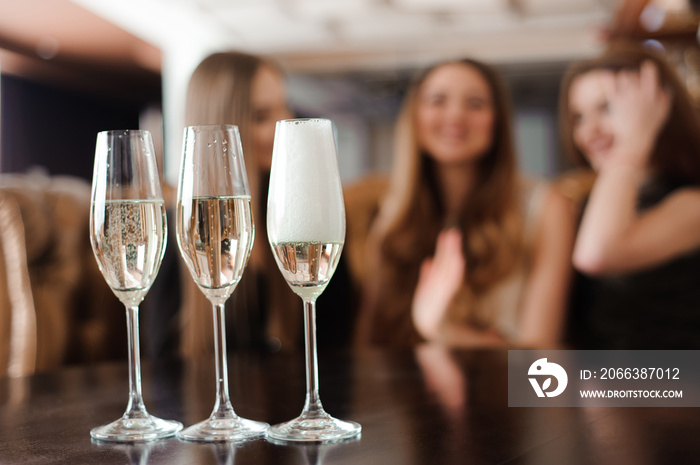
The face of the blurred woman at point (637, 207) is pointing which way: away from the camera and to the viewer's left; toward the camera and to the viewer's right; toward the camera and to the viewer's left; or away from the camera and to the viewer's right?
toward the camera and to the viewer's left

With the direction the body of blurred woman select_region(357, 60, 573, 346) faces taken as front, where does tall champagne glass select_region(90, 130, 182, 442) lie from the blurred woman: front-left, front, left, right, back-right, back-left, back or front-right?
front

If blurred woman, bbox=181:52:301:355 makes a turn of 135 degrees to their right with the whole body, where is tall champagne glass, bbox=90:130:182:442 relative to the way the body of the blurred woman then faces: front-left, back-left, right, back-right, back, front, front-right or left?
left

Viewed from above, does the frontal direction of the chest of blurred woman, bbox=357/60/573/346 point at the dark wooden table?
yes

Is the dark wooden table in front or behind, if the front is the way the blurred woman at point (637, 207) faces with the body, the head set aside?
in front

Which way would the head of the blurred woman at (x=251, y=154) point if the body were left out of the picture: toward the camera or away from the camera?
toward the camera

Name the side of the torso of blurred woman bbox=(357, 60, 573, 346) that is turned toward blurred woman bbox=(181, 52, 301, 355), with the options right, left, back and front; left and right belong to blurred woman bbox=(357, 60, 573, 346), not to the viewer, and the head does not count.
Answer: right

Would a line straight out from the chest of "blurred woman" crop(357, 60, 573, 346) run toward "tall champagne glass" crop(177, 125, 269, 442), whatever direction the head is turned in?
yes

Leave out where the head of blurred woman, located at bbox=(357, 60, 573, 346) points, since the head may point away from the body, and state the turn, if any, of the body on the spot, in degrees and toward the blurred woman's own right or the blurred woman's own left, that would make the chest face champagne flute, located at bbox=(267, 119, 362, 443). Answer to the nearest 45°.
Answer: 0° — they already face it

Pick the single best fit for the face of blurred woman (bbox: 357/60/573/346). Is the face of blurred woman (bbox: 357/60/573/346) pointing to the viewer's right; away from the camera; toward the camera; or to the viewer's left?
toward the camera

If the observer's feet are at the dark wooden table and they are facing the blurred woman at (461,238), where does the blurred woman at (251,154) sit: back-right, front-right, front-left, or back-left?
front-left

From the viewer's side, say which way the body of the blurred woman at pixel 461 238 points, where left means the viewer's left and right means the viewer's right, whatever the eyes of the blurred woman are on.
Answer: facing the viewer

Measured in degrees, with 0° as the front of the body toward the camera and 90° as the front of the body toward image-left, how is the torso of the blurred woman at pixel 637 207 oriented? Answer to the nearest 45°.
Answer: approximately 45°
